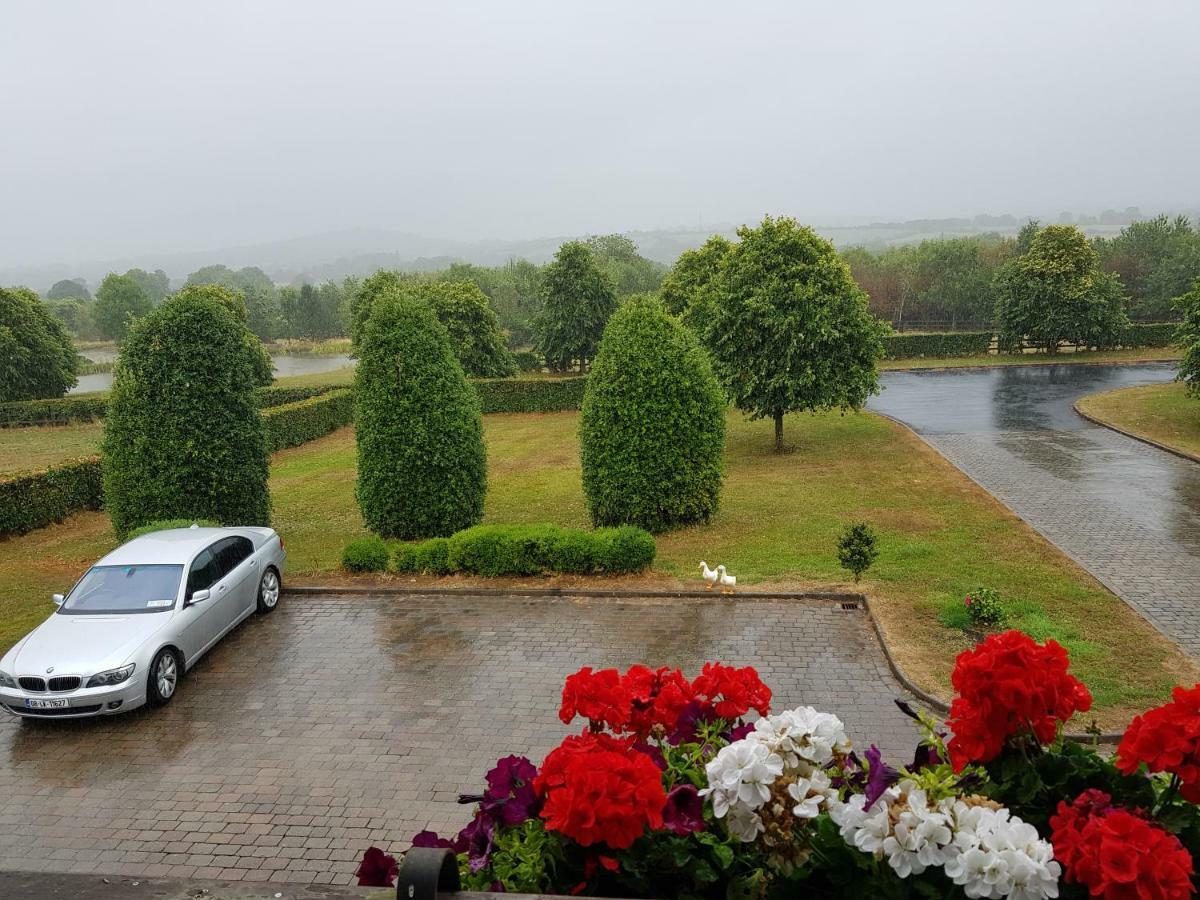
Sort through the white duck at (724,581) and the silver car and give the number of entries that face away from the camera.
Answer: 0

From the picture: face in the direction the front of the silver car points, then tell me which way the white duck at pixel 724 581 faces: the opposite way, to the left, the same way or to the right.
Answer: to the right

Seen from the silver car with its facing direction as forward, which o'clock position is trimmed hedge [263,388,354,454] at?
The trimmed hedge is roughly at 5 o'clock from the silver car.

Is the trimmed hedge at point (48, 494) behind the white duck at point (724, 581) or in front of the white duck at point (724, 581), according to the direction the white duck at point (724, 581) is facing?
in front

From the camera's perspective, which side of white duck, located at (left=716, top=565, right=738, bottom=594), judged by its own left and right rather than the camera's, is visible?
left

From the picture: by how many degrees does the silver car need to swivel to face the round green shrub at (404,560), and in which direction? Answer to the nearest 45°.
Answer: approximately 180°

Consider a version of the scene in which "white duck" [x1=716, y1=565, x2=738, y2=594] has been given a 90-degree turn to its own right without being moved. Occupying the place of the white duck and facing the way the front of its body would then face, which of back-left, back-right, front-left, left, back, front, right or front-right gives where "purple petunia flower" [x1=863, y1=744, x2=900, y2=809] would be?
back

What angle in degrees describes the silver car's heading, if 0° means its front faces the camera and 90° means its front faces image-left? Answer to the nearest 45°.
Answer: approximately 45°

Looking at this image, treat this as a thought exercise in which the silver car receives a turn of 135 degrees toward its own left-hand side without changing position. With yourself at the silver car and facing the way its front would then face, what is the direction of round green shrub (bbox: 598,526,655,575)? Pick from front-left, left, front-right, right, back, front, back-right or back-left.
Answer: front

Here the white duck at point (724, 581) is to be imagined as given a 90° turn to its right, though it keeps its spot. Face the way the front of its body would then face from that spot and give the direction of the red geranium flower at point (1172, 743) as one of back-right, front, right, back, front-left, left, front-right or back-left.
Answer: back

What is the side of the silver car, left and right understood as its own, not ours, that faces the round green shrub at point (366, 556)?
back

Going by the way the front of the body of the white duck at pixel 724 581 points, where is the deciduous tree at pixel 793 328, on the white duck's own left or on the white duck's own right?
on the white duck's own right

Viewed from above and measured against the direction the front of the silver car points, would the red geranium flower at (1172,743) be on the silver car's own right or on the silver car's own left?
on the silver car's own left

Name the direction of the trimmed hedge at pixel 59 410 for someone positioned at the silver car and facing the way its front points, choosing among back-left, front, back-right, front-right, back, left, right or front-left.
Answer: back-right
